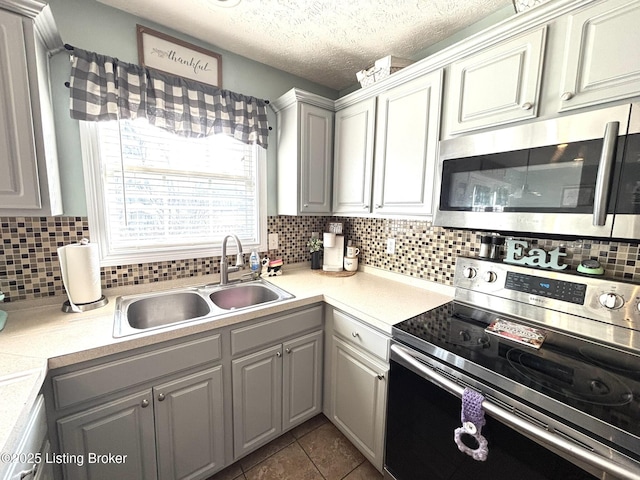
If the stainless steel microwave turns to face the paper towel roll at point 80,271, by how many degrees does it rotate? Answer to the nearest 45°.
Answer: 0° — it already faces it

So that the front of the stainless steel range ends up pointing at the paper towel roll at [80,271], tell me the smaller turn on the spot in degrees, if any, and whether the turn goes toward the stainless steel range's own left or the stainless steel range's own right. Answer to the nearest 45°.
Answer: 0° — it already faces it

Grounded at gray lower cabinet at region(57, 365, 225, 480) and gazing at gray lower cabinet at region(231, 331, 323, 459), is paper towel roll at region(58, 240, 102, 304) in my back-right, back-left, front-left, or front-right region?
back-left

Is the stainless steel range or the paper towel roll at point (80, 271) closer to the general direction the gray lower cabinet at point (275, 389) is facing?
the stainless steel range

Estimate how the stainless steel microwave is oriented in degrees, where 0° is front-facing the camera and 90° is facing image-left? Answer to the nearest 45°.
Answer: approximately 45°

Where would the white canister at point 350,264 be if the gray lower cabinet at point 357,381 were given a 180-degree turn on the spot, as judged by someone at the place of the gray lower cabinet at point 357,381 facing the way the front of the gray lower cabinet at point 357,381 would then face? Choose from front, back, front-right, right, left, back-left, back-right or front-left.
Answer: front-left

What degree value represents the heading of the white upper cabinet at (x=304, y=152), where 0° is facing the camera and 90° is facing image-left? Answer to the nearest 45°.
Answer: approximately 315°

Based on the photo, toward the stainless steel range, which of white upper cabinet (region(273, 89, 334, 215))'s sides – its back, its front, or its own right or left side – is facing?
front

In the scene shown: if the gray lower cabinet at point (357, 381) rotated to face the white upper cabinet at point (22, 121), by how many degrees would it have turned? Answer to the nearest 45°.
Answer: approximately 45° to its right

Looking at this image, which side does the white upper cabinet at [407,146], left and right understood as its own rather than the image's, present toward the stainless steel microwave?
left
